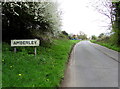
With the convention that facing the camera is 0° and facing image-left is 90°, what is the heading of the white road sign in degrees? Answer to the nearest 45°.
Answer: approximately 0°
